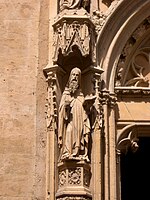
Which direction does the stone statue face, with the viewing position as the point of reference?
facing the viewer

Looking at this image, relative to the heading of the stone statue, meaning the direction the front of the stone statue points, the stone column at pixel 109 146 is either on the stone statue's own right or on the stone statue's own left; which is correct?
on the stone statue's own left
